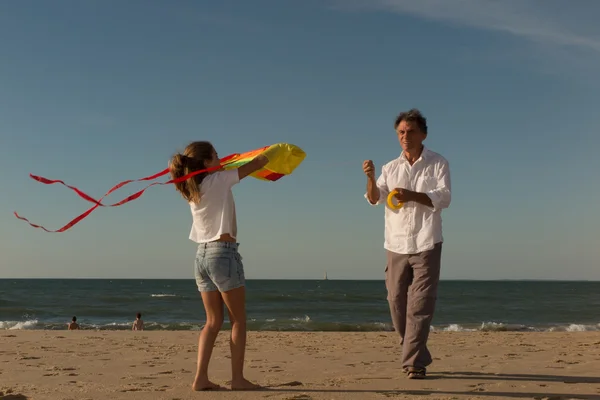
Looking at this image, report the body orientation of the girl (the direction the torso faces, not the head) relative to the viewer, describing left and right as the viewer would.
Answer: facing away from the viewer and to the right of the viewer

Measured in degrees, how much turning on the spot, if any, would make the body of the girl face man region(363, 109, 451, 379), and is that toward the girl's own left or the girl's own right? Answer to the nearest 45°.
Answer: approximately 45° to the girl's own right

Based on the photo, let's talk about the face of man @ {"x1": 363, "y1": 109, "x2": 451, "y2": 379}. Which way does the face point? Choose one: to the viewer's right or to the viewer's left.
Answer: to the viewer's left

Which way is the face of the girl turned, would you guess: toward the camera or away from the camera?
away from the camera
